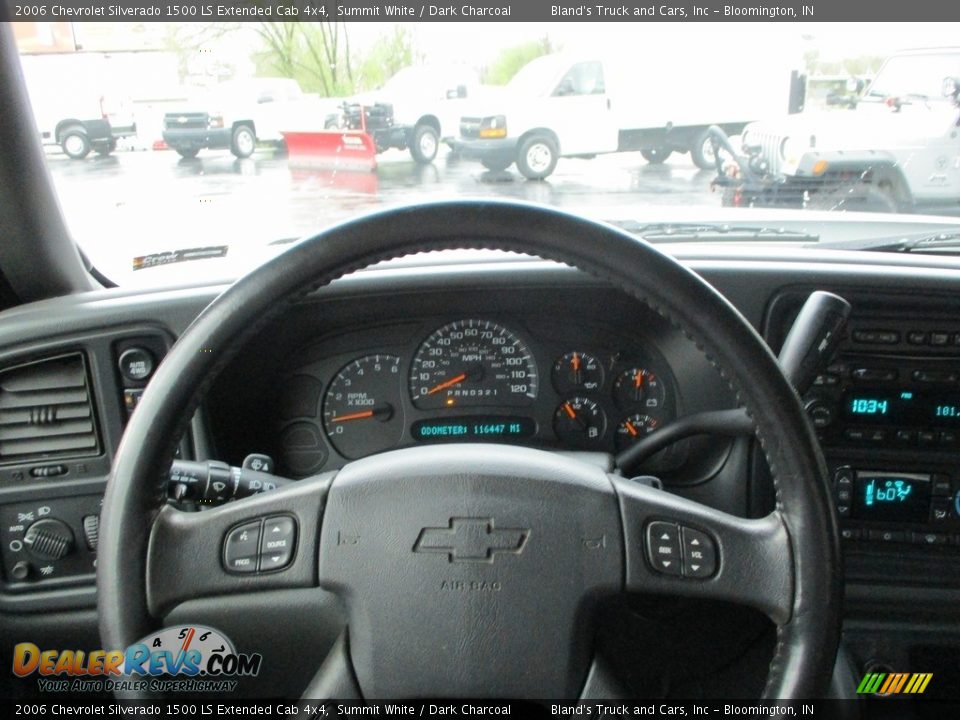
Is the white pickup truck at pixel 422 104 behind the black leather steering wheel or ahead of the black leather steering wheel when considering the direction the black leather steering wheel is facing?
behind

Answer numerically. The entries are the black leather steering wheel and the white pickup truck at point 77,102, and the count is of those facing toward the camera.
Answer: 1

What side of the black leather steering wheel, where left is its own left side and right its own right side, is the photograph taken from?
front

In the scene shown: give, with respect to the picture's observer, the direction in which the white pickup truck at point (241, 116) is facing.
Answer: facing the viewer and to the left of the viewer

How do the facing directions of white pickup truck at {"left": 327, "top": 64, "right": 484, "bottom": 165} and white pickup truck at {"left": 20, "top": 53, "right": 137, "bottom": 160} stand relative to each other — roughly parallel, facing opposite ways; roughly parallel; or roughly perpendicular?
roughly perpendicular
